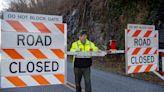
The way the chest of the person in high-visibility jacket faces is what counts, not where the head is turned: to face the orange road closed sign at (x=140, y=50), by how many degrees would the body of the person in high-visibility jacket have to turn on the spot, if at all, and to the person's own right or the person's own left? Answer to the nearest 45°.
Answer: approximately 45° to the person's own left

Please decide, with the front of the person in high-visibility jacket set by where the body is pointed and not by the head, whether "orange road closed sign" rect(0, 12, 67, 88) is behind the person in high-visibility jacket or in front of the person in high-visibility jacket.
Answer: in front

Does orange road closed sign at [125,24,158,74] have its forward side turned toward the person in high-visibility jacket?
no

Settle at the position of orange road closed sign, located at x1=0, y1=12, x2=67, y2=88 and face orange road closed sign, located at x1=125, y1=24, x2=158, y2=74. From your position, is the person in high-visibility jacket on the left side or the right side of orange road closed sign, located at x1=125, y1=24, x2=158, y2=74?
left

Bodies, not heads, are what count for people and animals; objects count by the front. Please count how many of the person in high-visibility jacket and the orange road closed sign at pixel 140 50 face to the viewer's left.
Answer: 0

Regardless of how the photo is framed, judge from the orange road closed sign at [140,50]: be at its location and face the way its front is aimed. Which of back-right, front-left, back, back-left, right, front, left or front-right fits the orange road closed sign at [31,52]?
right

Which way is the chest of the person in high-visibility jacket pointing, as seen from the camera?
toward the camera
